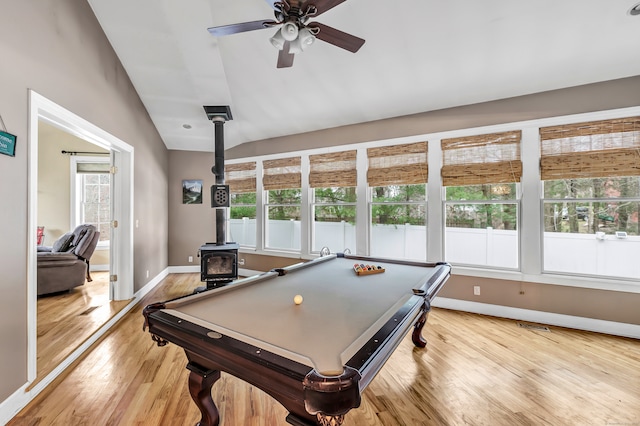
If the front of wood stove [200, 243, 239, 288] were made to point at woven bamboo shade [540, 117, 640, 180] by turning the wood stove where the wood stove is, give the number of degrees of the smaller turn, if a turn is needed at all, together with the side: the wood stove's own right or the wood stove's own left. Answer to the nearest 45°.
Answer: approximately 45° to the wood stove's own left

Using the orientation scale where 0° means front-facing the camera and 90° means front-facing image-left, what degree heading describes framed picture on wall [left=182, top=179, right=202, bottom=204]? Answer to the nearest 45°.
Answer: approximately 0°

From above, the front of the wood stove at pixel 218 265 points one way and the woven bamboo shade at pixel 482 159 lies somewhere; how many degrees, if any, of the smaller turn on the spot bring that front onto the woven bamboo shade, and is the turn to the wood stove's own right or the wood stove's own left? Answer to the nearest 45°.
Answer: approximately 45° to the wood stove's own left

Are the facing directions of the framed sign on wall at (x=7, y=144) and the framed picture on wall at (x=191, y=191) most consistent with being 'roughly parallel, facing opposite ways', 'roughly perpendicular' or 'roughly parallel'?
roughly perpendicular

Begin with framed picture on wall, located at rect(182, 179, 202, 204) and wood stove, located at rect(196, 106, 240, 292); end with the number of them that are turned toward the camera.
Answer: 2

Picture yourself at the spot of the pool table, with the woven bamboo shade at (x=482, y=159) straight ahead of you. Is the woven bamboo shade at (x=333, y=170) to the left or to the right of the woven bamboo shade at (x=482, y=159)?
left

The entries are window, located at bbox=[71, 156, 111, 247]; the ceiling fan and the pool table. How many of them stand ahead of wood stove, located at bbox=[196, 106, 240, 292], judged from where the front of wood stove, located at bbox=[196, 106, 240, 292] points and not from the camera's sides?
2

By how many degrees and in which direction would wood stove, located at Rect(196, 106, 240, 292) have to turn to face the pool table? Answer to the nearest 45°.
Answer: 0° — it already faces it

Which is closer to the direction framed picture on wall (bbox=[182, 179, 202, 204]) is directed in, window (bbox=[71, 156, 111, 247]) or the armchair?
the armchair
